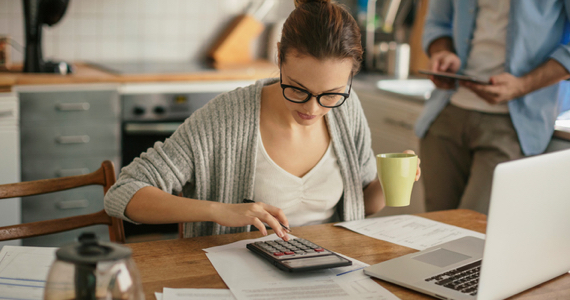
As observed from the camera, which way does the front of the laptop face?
facing away from the viewer and to the left of the viewer

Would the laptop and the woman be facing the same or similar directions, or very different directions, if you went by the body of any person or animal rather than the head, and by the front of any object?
very different directions

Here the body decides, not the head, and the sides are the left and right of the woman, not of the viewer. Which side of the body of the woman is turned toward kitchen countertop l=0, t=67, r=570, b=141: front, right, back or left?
back

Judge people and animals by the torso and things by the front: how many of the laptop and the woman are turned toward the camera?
1

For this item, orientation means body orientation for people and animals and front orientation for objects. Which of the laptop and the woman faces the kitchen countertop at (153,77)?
the laptop

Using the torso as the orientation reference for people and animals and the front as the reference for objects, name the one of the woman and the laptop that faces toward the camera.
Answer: the woman

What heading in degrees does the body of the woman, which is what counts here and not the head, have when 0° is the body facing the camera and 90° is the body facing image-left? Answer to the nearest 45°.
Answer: approximately 0°

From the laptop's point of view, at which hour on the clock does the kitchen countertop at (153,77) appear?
The kitchen countertop is roughly at 12 o'clock from the laptop.

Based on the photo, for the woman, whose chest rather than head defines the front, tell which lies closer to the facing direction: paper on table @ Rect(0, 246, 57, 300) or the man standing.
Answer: the paper on table

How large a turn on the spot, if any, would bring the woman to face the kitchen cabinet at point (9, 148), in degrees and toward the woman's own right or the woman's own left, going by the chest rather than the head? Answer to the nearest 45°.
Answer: approximately 135° to the woman's own right
